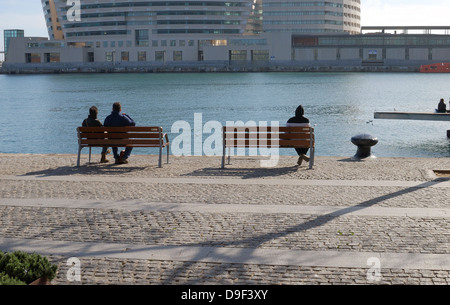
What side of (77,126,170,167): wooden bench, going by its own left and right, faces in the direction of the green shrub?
back

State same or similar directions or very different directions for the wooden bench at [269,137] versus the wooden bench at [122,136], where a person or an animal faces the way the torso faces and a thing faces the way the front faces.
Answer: same or similar directions

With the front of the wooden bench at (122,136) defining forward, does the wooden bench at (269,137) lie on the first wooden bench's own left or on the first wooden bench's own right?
on the first wooden bench's own right

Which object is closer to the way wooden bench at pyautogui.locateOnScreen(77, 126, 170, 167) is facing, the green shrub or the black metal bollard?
the black metal bollard

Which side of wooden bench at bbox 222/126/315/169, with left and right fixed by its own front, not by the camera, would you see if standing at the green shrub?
back

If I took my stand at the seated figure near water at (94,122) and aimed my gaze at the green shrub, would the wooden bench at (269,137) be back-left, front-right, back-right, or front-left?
front-left

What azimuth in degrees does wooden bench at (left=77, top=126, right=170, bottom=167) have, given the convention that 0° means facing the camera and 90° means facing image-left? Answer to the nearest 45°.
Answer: approximately 180°

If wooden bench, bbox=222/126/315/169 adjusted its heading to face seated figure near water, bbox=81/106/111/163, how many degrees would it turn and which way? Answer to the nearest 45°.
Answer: approximately 90° to its left

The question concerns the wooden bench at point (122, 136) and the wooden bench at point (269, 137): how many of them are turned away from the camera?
2

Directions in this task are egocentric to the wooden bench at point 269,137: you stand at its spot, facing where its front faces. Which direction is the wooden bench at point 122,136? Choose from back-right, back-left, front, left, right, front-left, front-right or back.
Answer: left

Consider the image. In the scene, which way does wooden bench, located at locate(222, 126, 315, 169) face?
away from the camera
